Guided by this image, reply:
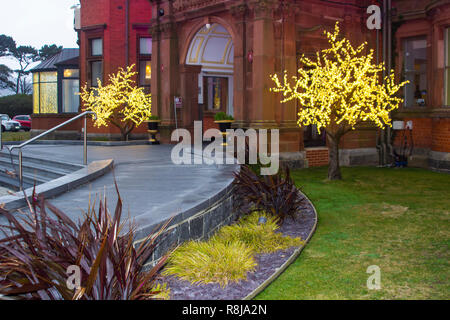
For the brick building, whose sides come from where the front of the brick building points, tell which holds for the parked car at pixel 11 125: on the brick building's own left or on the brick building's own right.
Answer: on the brick building's own right

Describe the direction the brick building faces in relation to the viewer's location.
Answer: facing the viewer and to the left of the viewer

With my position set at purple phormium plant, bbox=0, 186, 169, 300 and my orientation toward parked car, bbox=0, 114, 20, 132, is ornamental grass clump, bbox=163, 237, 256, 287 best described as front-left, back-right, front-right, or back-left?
front-right

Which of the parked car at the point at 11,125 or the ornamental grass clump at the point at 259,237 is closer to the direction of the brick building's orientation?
the ornamental grass clump

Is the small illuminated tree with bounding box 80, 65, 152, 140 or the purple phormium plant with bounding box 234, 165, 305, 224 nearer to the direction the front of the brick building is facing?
the purple phormium plant

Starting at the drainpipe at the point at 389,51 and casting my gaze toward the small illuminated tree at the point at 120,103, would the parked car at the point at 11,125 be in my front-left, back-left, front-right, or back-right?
front-right

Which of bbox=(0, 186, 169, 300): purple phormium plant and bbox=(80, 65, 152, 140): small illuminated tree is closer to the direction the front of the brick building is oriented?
the purple phormium plant

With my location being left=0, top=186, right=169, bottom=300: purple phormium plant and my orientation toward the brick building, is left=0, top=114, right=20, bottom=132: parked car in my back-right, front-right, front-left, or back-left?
front-left

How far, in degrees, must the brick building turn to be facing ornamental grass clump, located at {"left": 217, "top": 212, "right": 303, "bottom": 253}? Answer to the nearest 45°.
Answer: approximately 45° to its left

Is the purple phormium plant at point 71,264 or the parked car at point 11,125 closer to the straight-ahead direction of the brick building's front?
the purple phormium plant

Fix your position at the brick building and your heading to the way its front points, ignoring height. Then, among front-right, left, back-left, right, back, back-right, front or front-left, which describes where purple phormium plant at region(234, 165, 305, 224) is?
front-left

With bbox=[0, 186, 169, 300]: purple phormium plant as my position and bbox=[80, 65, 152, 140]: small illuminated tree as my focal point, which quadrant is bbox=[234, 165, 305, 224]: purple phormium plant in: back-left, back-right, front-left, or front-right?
front-right

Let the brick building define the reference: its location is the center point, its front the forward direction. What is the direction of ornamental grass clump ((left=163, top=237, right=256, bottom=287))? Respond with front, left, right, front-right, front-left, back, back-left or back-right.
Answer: front-left

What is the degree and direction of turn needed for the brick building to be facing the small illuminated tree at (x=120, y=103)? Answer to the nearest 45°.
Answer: approximately 90° to its right
